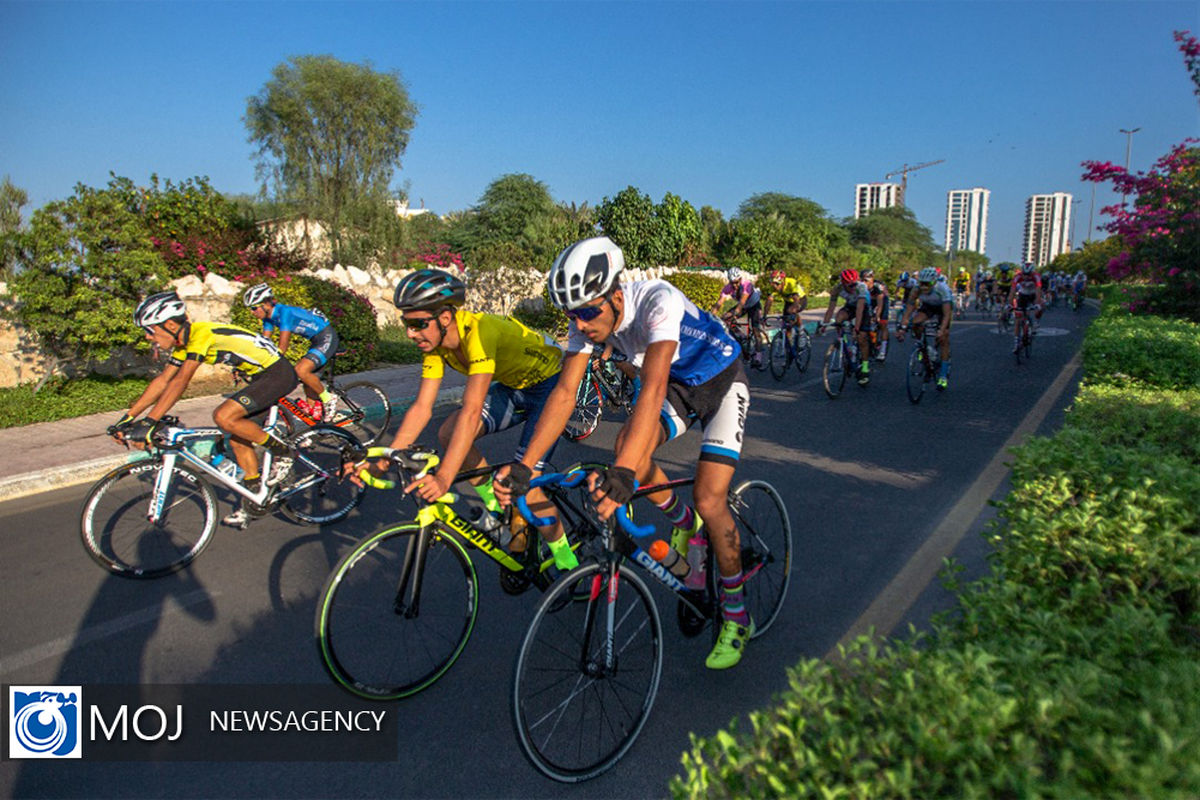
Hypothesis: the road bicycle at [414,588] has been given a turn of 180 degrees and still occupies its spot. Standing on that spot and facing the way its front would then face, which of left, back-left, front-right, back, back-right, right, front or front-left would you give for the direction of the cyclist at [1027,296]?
front

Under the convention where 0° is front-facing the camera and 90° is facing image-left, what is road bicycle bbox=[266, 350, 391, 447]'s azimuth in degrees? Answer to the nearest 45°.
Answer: approximately 90°

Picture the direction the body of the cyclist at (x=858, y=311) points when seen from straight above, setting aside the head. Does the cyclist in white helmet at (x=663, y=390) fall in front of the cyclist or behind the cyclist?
in front

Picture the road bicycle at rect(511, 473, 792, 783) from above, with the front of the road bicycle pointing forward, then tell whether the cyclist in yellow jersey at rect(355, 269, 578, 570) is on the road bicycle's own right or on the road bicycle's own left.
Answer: on the road bicycle's own right

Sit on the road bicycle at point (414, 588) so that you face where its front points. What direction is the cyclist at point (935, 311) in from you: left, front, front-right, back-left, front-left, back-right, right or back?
back

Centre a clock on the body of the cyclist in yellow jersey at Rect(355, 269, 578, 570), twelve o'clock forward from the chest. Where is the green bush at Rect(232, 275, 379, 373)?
The green bush is roughly at 4 o'clock from the cyclist in yellow jersey.

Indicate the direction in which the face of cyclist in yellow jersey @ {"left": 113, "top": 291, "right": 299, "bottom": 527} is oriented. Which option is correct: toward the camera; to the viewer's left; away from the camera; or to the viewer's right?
to the viewer's left

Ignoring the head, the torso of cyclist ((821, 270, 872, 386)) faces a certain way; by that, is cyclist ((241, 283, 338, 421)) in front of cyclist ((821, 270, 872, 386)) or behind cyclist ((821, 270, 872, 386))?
in front

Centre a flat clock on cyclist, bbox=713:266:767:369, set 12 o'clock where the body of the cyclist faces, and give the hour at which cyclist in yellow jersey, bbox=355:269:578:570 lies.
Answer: The cyclist in yellow jersey is roughly at 11 o'clock from the cyclist.
